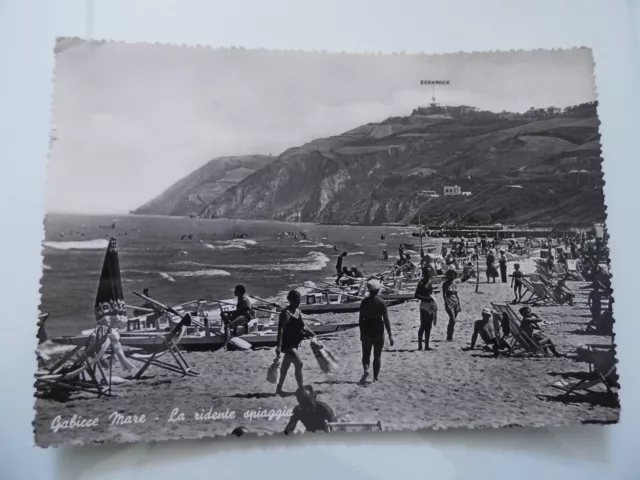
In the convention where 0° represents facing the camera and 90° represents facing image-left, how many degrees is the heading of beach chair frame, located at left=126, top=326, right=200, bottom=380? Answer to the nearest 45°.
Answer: approximately 90°

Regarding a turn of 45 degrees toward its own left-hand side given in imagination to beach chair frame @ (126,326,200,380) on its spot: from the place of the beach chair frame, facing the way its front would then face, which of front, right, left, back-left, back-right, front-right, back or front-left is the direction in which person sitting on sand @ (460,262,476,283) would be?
back-left

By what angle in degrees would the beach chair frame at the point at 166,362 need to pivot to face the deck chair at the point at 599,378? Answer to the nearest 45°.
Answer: approximately 180°

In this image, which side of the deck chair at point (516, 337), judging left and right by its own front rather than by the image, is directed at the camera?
right

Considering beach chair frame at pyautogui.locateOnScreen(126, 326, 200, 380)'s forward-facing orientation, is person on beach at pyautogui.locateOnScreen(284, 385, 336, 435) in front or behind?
behind

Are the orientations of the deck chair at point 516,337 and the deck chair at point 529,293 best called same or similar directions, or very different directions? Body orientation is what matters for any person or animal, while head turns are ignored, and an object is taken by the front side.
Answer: same or similar directions
